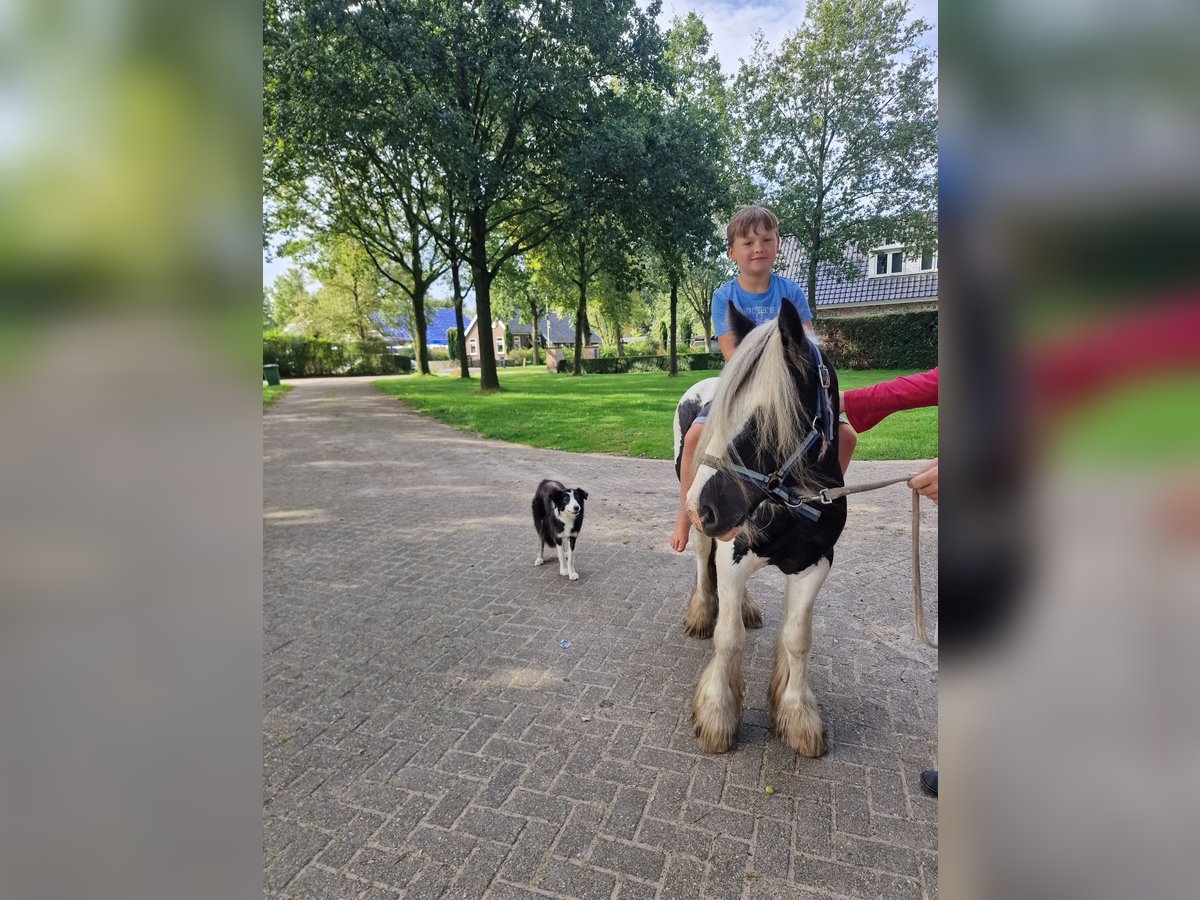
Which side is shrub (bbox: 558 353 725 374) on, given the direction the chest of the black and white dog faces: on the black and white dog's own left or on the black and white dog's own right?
on the black and white dog's own left

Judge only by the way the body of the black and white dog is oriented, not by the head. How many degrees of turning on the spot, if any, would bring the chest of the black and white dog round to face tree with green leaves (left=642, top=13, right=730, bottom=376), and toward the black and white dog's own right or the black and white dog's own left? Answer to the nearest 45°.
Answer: approximately 135° to the black and white dog's own left

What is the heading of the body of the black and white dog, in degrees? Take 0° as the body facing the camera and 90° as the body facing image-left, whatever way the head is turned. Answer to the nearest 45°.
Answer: approximately 315°

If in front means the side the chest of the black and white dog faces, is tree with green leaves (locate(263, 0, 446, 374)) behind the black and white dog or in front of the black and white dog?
behind

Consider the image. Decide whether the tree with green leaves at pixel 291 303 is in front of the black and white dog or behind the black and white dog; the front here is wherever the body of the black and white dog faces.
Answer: behind

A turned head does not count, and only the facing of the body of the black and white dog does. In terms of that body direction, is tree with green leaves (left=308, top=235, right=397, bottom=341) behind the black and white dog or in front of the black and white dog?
behind

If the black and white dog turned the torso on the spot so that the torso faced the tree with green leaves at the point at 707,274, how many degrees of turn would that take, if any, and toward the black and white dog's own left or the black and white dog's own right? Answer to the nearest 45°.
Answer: approximately 135° to the black and white dog's own left

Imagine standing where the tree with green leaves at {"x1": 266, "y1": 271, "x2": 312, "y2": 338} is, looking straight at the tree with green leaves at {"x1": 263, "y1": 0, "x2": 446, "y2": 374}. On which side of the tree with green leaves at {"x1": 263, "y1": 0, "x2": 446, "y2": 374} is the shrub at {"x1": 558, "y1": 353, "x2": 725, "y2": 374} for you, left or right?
left
